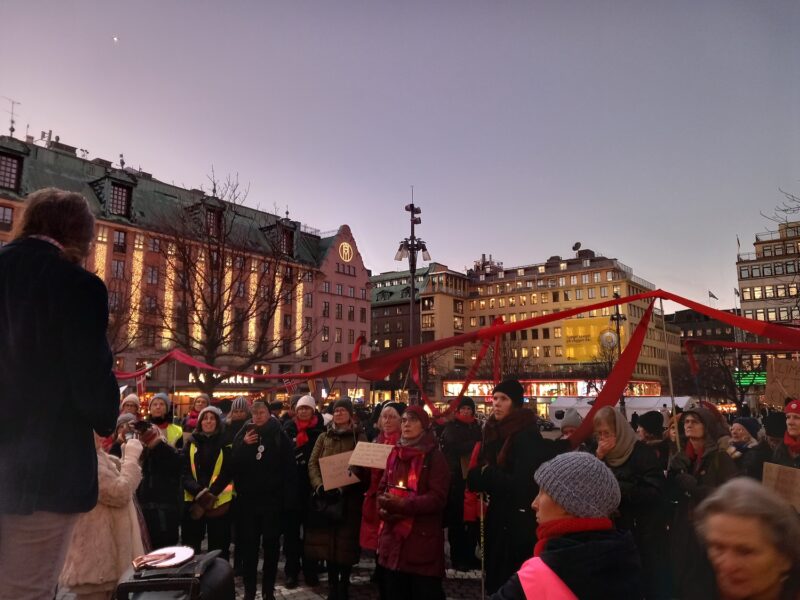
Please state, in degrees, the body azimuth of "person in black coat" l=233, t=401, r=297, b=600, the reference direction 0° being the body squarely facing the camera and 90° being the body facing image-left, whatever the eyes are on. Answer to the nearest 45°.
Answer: approximately 0°

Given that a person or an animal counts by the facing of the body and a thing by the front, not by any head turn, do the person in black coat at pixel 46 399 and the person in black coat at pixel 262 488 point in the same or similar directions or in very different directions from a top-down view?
very different directions

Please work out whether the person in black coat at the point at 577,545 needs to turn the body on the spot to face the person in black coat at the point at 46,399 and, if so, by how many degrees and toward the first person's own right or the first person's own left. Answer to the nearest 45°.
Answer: approximately 45° to the first person's own left

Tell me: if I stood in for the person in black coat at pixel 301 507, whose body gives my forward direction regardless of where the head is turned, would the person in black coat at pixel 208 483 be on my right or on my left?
on my right

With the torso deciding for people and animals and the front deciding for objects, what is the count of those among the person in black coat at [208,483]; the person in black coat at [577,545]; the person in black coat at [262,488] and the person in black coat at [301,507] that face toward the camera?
3

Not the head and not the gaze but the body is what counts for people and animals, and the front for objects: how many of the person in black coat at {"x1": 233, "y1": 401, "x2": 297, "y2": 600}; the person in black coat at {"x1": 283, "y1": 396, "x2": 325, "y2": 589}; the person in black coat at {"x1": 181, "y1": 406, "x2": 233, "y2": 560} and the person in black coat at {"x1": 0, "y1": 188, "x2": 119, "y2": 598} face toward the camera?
3

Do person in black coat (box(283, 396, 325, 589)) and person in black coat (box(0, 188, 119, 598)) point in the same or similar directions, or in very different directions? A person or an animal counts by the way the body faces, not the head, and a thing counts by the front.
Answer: very different directions

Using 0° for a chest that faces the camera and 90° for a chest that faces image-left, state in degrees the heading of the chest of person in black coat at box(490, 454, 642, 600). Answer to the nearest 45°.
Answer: approximately 135°

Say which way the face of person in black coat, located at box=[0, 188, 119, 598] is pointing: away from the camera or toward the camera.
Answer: away from the camera
